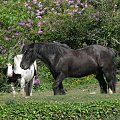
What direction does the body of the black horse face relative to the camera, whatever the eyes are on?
to the viewer's left
